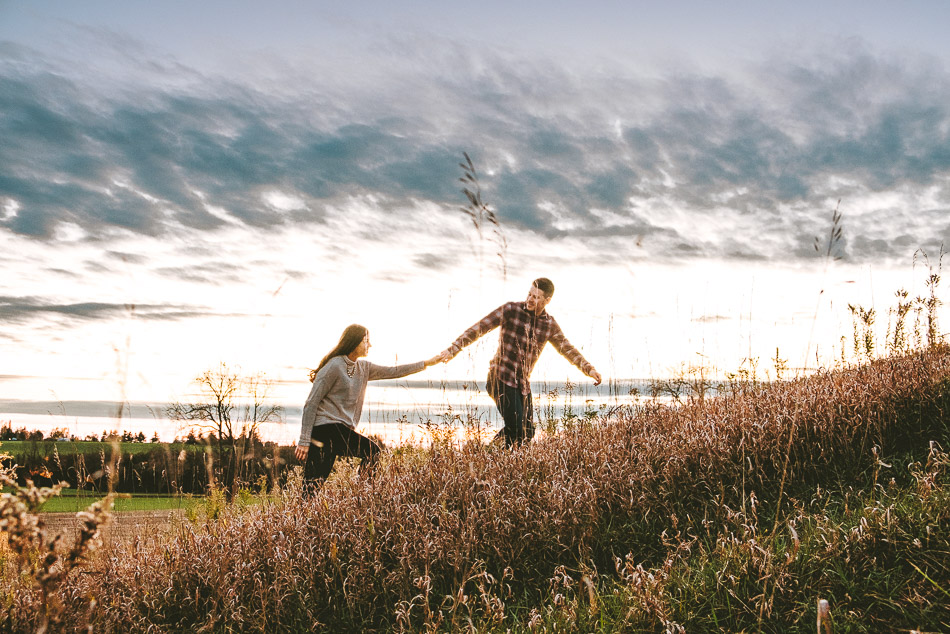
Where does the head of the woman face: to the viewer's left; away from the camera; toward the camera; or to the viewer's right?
to the viewer's right

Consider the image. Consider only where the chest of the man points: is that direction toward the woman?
no

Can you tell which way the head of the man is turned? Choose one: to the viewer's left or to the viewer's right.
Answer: to the viewer's left

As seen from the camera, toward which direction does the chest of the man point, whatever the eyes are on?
toward the camera
